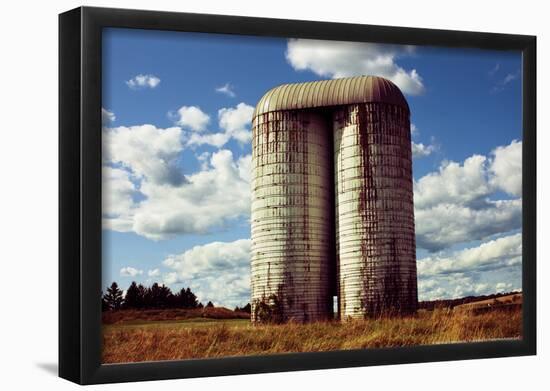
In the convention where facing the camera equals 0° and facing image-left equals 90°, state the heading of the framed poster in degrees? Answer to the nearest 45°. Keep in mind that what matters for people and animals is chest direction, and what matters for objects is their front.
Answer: approximately 315°
